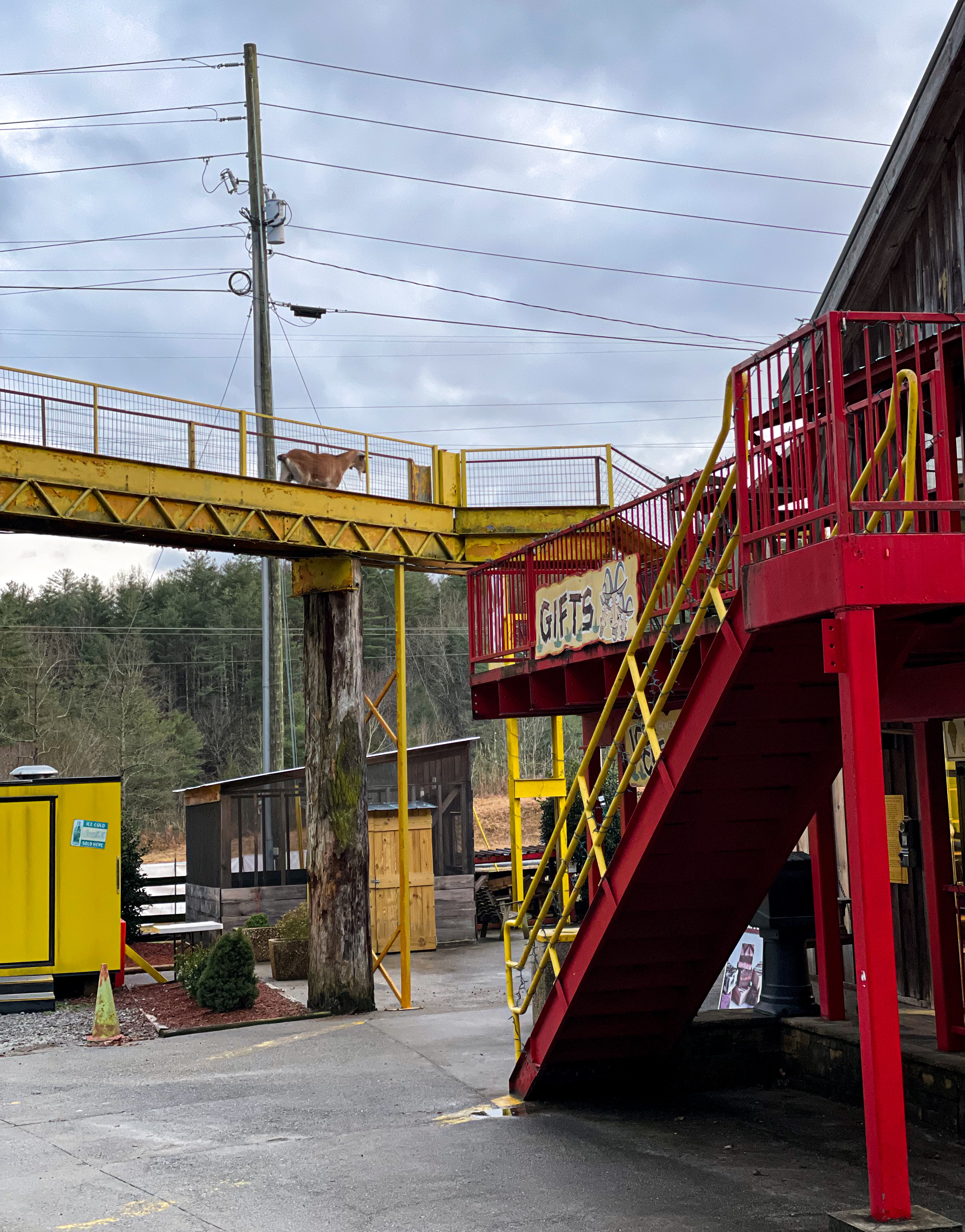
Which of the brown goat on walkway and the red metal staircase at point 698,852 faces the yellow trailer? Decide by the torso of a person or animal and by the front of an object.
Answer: the red metal staircase

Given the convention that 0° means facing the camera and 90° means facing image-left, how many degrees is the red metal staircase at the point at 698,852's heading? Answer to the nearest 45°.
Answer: approximately 135°

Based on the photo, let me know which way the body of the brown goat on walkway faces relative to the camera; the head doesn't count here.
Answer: to the viewer's right

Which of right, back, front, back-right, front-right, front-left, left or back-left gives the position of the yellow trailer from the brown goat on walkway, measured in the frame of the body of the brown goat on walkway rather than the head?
back-left

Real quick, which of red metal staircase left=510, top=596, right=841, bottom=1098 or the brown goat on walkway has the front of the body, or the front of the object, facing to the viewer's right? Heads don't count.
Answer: the brown goat on walkway

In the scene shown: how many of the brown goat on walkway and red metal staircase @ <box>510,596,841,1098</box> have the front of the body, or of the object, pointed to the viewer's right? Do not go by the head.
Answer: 1

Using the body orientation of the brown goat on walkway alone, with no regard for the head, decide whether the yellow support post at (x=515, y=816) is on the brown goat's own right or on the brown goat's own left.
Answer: on the brown goat's own left
